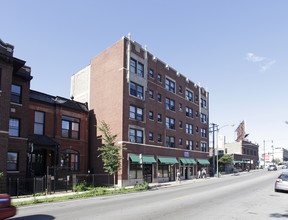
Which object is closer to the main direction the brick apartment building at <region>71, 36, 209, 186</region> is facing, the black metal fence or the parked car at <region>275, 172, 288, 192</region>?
the parked car

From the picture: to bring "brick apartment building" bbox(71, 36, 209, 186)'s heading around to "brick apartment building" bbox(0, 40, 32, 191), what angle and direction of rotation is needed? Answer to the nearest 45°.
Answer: approximately 90° to its right

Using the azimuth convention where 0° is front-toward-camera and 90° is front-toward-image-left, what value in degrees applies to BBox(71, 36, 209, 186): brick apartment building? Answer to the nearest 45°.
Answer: approximately 315°

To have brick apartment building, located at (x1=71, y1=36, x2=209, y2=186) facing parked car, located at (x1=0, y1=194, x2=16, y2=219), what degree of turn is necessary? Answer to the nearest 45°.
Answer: approximately 45° to its right

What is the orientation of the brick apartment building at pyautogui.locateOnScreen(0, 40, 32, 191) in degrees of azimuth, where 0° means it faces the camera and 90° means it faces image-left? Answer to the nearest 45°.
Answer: approximately 315°

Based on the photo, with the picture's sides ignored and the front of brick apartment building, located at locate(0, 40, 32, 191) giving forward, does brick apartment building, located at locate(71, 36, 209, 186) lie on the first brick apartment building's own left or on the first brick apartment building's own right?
on the first brick apartment building's own left

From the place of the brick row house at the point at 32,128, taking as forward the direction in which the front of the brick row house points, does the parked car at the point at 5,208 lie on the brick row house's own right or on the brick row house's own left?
on the brick row house's own right
